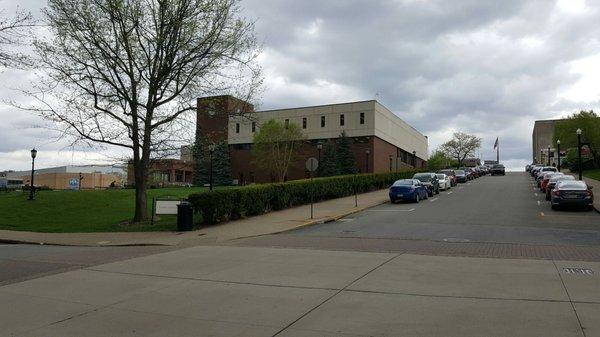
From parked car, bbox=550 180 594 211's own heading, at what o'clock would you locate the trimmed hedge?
The trimmed hedge is roughly at 8 o'clock from the parked car.

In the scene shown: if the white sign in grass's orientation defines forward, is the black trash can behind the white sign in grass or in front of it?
in front

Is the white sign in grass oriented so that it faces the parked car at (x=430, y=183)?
no

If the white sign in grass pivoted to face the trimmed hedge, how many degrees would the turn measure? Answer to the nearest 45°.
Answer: approximately 90° to its left

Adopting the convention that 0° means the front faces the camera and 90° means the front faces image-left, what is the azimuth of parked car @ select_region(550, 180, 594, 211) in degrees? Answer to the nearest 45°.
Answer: approximately 180°

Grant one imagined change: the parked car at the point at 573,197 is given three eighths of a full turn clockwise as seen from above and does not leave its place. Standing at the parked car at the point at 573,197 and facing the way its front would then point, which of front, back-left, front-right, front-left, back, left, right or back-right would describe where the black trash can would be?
right

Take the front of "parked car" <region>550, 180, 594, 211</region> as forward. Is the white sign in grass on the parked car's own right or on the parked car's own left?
on the parked car's own left

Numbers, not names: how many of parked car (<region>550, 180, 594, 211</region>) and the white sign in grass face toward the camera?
1

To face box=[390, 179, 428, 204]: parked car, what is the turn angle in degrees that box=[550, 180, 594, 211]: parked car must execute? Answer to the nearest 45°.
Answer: approximately 90° to its left

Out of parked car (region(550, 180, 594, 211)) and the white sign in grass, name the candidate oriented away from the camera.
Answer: the parked car

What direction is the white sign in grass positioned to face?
toward the camera

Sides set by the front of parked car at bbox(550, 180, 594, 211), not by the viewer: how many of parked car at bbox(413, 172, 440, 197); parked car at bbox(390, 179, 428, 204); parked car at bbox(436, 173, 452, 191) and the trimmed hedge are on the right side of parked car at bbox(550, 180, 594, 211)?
0

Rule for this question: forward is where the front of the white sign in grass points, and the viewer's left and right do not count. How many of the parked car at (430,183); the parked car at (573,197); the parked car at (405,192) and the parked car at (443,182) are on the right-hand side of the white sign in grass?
0

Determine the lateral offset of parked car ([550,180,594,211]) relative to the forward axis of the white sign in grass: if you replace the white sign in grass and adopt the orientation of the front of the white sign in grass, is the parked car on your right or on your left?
on your left

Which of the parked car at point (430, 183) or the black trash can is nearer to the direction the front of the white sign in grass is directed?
the black trash can
